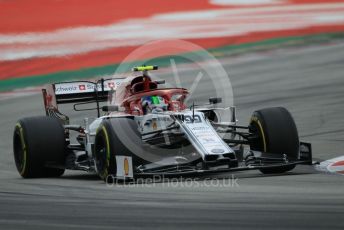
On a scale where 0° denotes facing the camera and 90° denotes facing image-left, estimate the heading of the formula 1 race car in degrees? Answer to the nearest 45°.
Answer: approximately 315°
